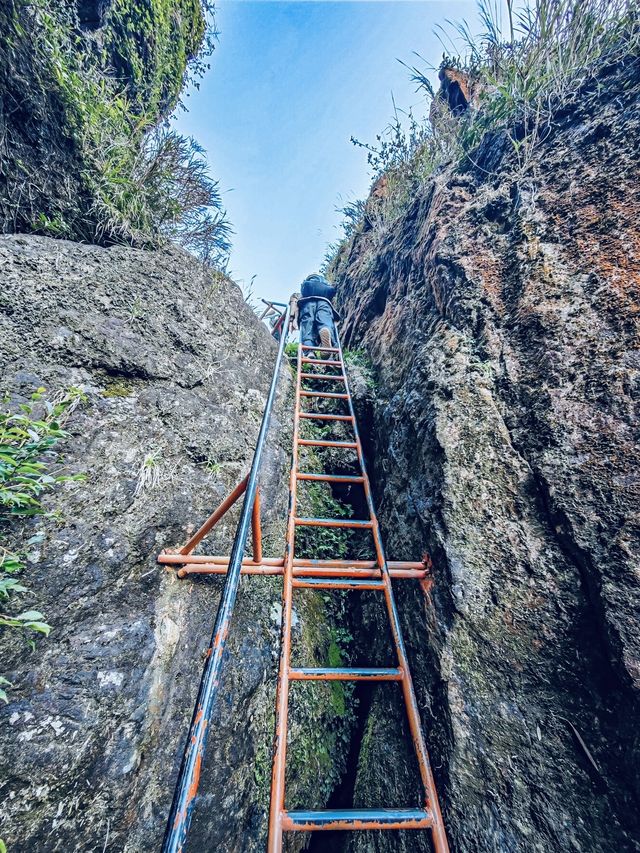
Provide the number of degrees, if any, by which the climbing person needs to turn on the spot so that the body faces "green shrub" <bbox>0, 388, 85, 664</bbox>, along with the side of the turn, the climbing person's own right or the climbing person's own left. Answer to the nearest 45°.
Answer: approximately 180°

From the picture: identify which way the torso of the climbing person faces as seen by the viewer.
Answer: away from the camera
